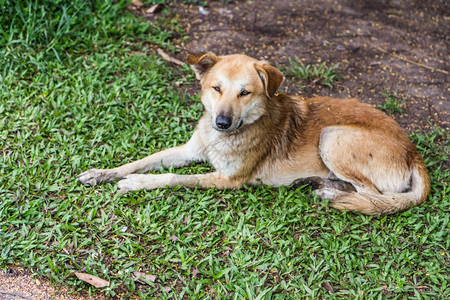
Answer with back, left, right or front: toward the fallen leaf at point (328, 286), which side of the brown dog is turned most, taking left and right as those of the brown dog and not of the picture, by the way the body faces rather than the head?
left

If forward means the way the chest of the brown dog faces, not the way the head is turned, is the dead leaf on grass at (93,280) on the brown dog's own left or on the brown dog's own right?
on the brown dog's own left

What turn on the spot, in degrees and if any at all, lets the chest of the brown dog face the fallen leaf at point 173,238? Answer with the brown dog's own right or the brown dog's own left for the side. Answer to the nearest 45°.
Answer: approximately 45° to the brown dog's own left

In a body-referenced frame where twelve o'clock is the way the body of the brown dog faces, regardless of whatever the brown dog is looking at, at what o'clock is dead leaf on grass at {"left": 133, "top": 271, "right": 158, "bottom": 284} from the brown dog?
The dead leaf on grass is roughly at 10 o'clock from the brown dog.

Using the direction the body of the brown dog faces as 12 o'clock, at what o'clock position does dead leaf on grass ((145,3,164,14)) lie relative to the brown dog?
The dead leaf on grass is roughly at 2 o'clock from the brown dog.

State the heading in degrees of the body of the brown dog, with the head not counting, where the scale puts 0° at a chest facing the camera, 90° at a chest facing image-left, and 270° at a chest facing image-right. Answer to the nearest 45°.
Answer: approximately 90°
